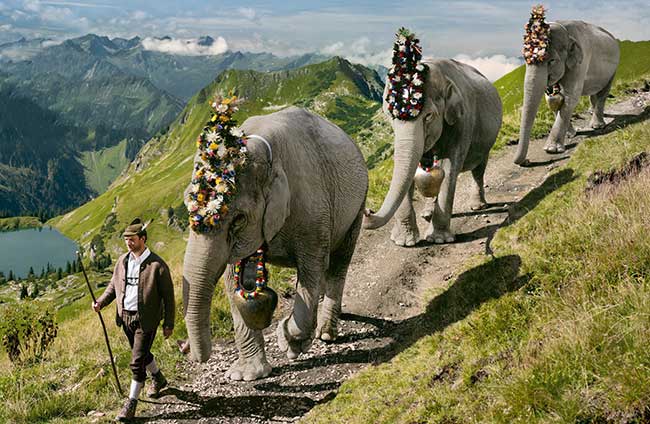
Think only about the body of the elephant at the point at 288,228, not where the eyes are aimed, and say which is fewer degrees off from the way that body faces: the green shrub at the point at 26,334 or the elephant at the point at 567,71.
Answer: the green shrub

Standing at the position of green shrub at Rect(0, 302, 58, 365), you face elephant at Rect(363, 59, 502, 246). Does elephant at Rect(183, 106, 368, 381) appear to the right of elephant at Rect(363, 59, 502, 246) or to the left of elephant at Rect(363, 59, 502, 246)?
right

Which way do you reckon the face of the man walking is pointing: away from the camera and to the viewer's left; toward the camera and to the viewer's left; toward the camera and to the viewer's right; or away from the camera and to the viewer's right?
toward the camera and to the viewer's left

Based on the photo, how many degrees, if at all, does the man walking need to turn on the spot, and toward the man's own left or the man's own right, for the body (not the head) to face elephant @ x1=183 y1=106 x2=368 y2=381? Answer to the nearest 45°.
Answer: approximately 135° to the man's own left

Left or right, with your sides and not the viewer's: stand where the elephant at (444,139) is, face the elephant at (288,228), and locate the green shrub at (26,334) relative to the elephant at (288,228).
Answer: right

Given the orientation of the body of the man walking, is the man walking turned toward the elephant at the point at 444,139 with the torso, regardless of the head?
no

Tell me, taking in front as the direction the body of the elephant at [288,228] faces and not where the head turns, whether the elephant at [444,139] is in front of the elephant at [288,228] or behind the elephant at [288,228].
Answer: behind

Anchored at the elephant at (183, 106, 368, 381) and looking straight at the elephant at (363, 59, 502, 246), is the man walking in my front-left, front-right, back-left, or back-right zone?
back-left

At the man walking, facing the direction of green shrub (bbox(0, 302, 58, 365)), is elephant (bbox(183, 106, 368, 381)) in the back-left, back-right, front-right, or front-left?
back-right

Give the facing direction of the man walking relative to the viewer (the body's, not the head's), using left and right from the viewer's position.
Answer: facing the viewer and to the left of the viewer

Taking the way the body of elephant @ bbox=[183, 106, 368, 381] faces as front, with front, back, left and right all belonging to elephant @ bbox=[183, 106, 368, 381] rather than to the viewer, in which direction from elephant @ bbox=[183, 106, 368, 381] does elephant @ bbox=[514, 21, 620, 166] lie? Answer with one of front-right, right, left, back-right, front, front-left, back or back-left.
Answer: back

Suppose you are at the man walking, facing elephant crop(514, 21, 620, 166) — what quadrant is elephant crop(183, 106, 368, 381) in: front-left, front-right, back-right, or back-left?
front-right

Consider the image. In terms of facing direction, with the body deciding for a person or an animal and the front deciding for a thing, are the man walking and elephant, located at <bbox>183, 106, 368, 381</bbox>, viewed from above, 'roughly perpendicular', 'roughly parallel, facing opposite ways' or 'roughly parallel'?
roughly parallel

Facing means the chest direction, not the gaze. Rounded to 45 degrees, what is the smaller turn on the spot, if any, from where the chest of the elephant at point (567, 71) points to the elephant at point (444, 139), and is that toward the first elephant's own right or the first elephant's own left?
approximately 45° to the first elephant's own left

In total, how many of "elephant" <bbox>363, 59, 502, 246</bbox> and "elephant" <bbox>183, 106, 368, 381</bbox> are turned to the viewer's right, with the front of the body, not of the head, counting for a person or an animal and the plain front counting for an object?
0

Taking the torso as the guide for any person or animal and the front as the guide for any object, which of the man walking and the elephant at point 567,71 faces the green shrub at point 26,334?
the elephant

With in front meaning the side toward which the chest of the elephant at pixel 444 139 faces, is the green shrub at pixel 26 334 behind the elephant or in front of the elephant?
in front

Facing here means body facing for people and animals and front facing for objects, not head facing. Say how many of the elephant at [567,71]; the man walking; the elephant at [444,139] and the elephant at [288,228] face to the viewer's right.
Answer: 0

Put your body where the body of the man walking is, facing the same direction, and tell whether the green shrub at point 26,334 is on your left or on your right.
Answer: on your right

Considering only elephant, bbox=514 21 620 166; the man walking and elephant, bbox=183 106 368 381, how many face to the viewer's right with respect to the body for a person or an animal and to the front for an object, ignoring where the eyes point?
0

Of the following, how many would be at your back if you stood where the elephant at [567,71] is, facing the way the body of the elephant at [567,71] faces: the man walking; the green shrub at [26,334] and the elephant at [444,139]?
0

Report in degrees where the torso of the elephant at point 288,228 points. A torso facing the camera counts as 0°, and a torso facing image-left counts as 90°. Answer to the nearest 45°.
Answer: approximately 45°
